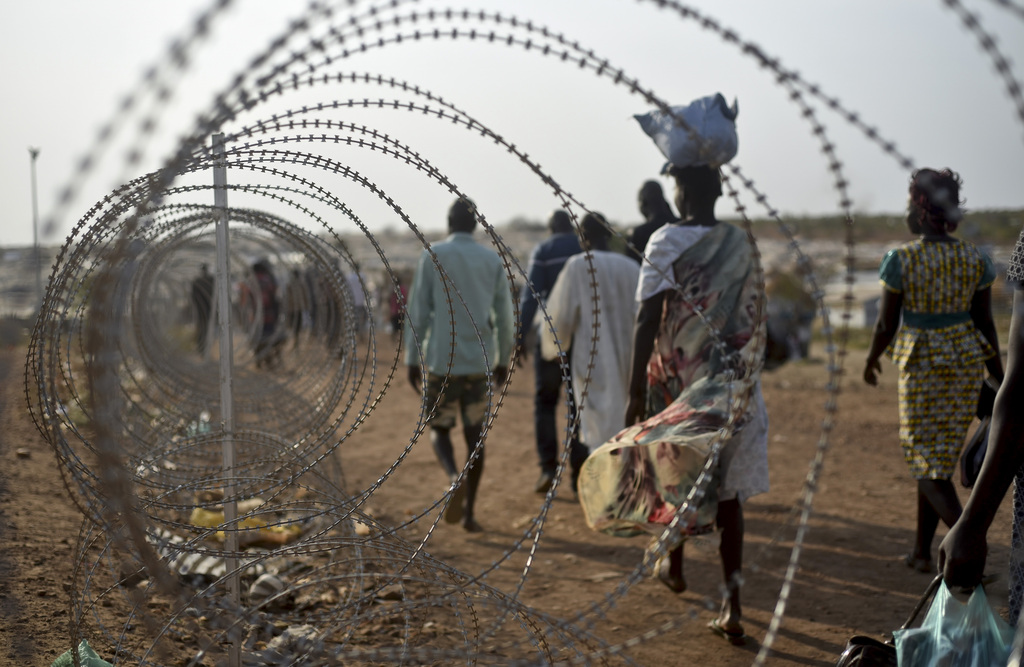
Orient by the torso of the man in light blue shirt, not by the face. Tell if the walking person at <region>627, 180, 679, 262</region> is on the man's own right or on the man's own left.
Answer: on the man's own right

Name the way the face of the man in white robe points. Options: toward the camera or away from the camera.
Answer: away from the camera

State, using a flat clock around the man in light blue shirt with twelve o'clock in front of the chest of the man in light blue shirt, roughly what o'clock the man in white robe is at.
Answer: The man in white robe is roughly at 1 o'clock from the man in light blue shirt.

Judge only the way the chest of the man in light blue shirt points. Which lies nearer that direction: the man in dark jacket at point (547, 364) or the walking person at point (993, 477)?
the man in dark jacket

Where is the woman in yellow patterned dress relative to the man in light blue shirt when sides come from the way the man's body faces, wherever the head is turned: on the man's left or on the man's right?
on the man's right

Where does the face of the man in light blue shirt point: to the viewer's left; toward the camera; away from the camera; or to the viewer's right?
away from the camera

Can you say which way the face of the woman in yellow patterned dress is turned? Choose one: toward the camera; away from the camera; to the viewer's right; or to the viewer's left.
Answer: away from the camera

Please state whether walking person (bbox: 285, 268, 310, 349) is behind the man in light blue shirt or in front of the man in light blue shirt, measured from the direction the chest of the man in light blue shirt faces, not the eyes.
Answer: in front

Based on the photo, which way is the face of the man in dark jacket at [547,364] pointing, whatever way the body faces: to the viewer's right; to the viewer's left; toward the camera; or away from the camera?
away from the camera

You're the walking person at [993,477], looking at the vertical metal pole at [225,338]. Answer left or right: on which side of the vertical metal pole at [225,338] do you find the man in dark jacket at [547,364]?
right

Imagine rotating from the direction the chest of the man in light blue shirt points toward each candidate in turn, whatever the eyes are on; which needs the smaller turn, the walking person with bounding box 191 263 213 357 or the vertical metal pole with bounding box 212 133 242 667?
the walking person

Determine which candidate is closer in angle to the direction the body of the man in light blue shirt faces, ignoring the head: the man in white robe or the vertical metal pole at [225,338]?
the man in white robe

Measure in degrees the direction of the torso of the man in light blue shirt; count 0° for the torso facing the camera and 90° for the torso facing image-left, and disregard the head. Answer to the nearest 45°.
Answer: approximately 180°

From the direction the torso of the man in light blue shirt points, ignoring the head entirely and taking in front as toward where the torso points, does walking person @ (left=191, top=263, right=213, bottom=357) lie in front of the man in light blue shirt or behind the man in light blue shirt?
in front
